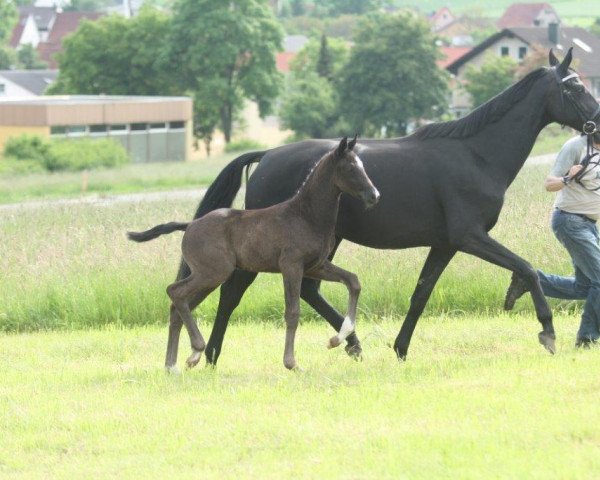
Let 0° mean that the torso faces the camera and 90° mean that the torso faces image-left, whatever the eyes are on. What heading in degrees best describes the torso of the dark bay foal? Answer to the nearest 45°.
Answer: approximately 270°

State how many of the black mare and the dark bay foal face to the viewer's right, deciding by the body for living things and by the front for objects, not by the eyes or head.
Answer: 2

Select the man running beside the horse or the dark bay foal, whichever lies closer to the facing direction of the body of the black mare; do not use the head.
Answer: the man running beside the horse

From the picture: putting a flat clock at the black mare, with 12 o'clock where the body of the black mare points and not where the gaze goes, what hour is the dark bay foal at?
The dark bay foal is roughly at 5 o'clock from the black mare.

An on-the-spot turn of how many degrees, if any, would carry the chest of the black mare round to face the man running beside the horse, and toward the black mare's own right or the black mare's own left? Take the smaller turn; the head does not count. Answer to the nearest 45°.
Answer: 0° — it already faces them

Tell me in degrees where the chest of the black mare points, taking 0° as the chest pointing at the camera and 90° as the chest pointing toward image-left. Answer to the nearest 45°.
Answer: approximately 270°

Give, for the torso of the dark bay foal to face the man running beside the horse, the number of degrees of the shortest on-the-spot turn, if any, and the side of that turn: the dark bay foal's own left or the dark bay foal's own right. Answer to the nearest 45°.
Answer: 0° — it already faces them
